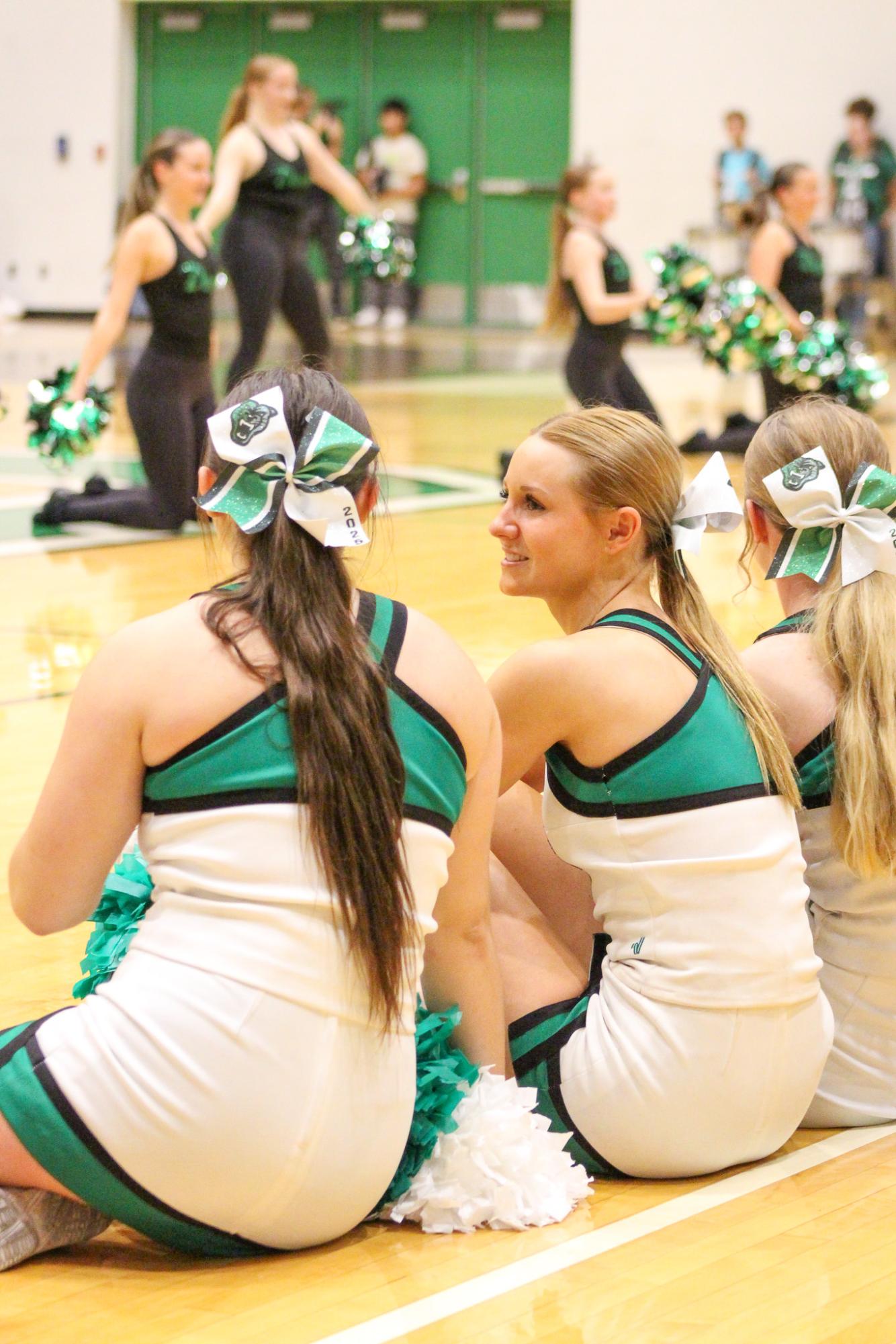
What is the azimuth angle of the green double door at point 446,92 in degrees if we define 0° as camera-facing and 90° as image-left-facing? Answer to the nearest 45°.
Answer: approximately 0°

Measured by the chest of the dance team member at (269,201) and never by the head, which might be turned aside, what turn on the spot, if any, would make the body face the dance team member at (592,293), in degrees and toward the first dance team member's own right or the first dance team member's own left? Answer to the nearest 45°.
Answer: approximately 45° to the first dance team member's own left

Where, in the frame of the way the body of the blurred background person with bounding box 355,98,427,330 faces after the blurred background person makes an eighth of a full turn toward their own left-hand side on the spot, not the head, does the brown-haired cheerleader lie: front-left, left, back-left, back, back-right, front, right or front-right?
front-right

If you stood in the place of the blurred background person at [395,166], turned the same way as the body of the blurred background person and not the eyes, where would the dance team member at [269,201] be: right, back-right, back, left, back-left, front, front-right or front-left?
front

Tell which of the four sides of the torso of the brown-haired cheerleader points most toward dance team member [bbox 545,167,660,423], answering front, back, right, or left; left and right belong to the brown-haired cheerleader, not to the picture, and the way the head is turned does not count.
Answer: front

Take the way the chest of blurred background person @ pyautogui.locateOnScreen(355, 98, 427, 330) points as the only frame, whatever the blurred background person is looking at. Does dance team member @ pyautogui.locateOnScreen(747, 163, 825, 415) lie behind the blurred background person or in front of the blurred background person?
in front

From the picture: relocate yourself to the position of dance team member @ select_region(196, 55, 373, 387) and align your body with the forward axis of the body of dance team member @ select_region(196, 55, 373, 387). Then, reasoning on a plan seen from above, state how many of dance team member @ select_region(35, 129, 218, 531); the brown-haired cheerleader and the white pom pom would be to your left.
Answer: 0

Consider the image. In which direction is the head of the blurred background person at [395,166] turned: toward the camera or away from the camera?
toward the camera

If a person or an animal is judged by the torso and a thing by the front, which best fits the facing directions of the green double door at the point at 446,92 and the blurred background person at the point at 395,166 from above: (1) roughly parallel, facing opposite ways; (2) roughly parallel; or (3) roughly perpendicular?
roughly parallel

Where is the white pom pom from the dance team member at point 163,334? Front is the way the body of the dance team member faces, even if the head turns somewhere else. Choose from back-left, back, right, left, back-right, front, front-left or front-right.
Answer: front-right

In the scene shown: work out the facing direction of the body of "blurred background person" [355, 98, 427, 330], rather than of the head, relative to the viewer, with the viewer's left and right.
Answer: facing the viewer

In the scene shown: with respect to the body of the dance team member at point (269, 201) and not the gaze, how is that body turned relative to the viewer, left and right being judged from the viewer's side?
facing the viewer and to the right of the viewer

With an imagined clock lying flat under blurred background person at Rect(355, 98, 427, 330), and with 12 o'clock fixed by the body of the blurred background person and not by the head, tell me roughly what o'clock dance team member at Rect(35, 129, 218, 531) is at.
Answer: The dance team member is roughly at 12 o'clock from the blurred background person.

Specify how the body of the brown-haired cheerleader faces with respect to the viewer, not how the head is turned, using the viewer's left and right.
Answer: facing away from the viewer
